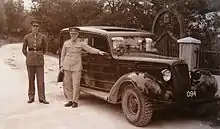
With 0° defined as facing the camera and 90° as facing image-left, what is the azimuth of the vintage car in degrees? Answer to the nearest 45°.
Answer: approximately 315°

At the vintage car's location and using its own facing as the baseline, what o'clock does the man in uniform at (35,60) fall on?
The man in uniform is roughly at 5 o'clock from the vintage car.

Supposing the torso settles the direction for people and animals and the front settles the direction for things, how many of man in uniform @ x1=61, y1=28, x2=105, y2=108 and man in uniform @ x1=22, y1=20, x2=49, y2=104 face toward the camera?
2

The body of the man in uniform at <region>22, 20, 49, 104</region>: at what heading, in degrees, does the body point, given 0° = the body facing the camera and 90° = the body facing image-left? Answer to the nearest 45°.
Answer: approximately 0°
